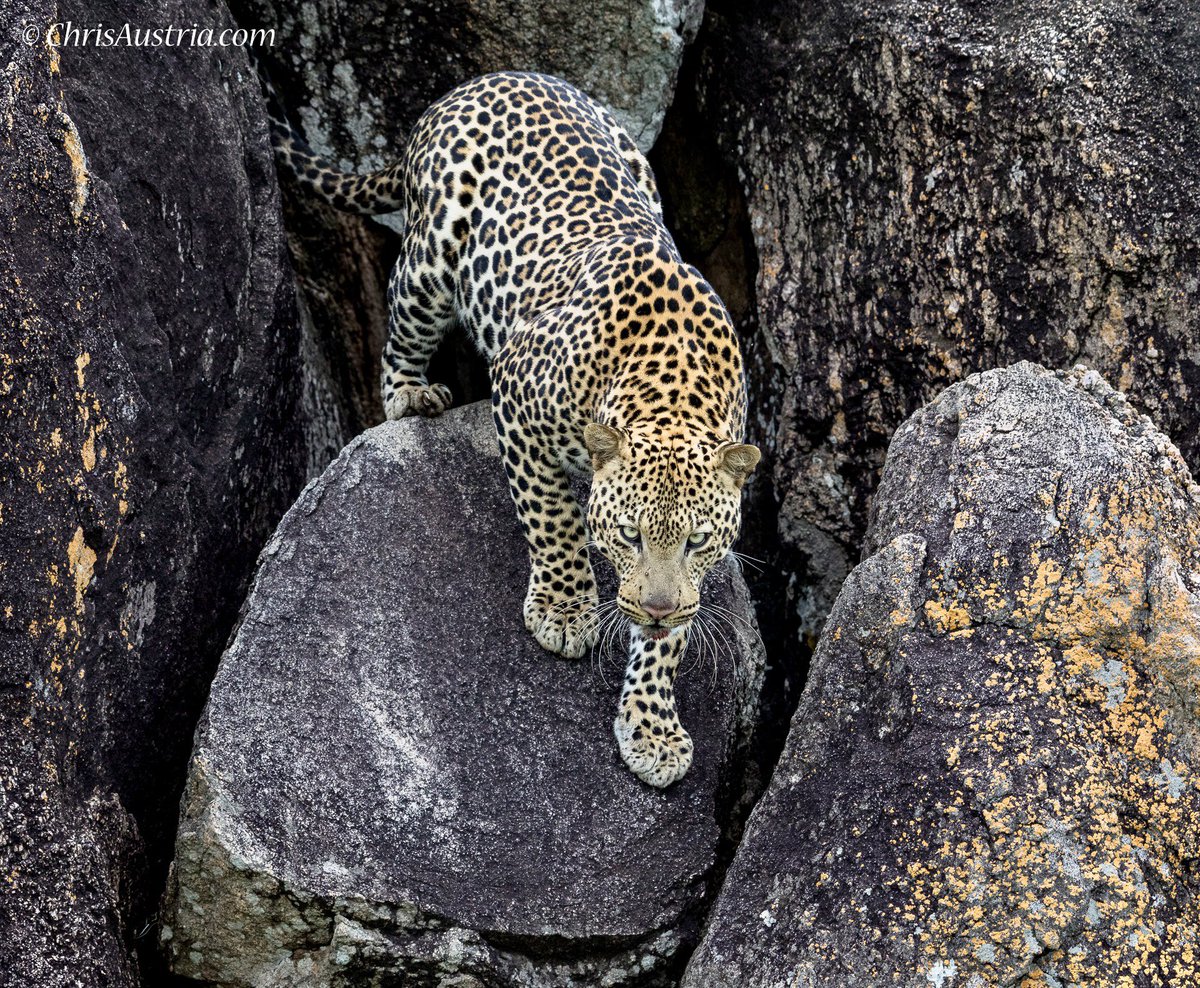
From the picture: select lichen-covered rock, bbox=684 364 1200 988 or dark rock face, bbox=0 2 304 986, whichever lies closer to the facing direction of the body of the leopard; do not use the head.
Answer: the lichen-covered rock

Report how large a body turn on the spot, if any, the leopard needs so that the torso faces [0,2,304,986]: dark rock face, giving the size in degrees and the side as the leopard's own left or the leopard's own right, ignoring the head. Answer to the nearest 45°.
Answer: approximately 90° to the leopard's own right

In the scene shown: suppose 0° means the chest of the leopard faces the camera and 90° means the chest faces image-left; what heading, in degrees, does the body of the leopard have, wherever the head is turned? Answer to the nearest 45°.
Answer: approximately 315°

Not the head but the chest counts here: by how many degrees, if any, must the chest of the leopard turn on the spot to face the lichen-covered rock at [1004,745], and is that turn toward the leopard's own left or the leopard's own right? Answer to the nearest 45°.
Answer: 0° — it already faces it
